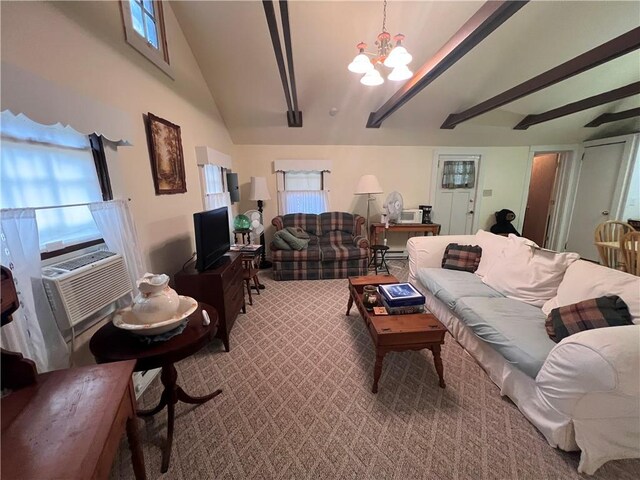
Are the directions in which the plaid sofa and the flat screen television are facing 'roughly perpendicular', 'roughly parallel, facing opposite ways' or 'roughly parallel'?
roughly perpendicular

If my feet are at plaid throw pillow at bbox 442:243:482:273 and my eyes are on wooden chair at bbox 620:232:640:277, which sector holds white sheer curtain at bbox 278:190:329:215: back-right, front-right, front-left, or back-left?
back-left

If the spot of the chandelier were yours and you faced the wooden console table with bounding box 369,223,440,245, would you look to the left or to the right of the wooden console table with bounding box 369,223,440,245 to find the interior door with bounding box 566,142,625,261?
right

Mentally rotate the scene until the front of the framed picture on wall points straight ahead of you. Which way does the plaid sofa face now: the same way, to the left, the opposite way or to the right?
to the right

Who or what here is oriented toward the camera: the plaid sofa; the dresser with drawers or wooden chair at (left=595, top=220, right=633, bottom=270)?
the plaid sofa

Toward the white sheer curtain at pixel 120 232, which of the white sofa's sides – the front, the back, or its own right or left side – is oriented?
front

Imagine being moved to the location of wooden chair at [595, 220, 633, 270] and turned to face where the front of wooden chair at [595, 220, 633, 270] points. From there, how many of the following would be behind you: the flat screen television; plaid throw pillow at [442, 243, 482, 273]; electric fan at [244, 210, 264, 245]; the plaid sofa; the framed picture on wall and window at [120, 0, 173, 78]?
6

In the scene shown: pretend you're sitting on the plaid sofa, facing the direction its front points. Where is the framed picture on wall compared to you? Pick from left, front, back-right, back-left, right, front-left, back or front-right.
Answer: front-right

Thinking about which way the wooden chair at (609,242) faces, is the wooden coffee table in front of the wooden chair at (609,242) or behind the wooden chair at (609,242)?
behind

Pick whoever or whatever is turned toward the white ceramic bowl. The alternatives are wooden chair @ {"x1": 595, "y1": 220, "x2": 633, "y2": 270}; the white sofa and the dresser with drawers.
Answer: the white sofa

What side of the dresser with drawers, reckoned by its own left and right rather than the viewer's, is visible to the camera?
right

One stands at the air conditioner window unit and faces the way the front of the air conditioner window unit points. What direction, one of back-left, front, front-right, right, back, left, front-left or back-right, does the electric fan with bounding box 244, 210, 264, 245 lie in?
left

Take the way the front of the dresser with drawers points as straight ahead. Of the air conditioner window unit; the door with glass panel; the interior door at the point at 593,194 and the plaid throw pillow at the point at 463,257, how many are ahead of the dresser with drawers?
3

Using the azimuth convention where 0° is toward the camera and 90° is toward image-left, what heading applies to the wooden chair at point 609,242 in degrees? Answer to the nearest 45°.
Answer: approximately 225°

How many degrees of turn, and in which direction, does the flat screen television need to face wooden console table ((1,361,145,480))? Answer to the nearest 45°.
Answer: approximately 45° to its right
